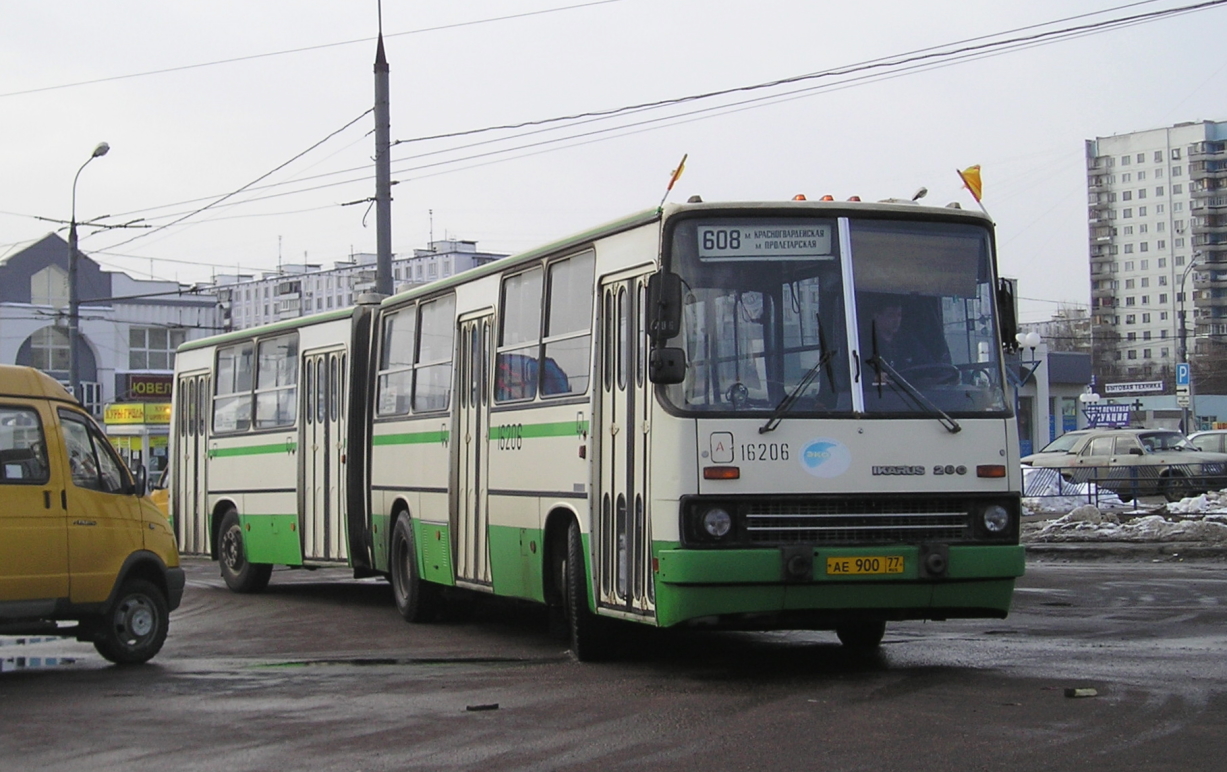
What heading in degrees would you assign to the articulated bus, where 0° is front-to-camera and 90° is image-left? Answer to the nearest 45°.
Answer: approximately 315°

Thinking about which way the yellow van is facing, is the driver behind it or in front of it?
in front

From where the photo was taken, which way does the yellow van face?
to the viewer's right

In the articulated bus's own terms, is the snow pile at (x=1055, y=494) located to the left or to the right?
on its left

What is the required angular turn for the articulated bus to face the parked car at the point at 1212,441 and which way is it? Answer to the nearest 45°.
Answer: approximately 90° to its left

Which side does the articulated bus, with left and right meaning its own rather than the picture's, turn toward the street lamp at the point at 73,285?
back

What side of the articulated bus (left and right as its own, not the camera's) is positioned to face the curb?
left

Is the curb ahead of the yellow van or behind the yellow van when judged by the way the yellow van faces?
ahead

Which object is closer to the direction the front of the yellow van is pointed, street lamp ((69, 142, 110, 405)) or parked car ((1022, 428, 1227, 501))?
the parked car

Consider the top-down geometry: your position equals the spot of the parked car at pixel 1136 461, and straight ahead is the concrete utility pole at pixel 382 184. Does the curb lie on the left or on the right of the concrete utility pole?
left

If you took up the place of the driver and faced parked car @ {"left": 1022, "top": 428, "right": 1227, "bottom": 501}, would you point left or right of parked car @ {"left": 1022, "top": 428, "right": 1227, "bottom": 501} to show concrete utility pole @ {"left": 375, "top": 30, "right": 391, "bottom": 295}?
left

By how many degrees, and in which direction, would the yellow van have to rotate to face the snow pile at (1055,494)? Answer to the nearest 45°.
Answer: approximately 45° to its left
